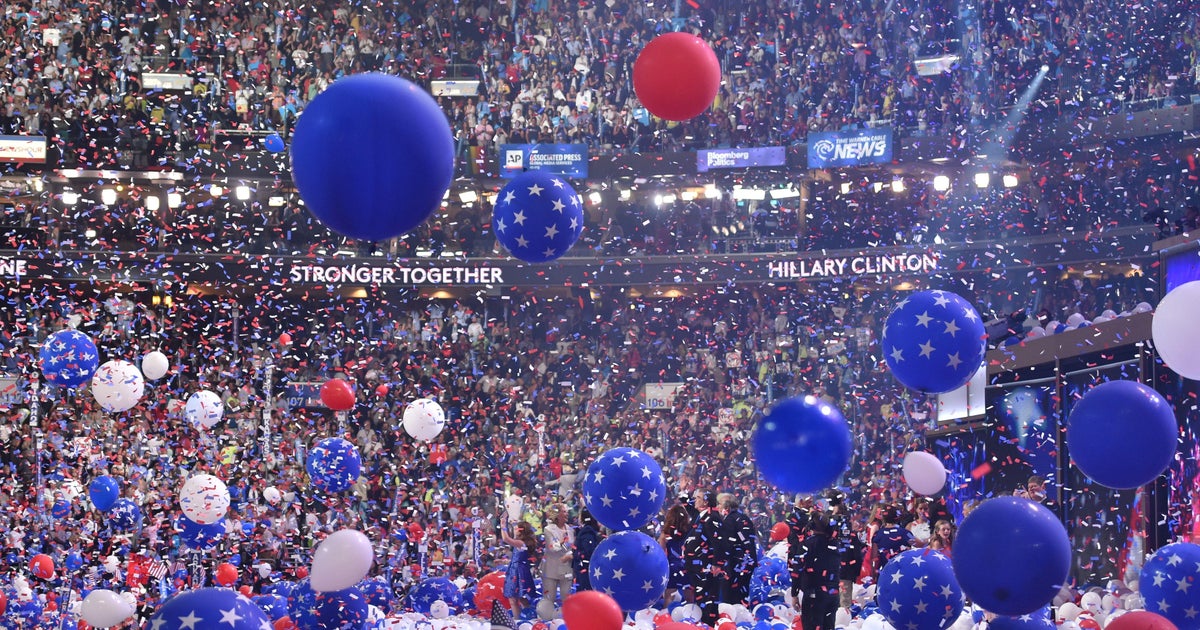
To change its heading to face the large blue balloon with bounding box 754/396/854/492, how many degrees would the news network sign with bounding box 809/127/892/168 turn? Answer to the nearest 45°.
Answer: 0° — it already faces it

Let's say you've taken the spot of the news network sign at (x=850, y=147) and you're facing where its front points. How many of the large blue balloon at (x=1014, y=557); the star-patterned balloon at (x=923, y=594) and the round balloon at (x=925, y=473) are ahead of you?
3

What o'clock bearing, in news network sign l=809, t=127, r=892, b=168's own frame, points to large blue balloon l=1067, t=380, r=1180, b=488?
The large blue balloon is roughly at 12 o'clock from the news network sign.

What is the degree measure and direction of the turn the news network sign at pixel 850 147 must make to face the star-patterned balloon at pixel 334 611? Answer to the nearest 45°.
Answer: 0° — it already faces it

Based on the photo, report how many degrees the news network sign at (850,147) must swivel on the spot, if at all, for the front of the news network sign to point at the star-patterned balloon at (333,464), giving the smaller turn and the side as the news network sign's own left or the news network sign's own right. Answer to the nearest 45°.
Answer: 0° — it already faces it

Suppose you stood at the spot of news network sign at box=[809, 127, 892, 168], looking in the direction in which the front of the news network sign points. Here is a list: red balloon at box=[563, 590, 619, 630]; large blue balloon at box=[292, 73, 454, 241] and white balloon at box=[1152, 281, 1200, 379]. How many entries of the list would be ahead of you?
3

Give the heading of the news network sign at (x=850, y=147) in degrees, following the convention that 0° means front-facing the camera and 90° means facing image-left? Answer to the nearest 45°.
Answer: approximately 0°

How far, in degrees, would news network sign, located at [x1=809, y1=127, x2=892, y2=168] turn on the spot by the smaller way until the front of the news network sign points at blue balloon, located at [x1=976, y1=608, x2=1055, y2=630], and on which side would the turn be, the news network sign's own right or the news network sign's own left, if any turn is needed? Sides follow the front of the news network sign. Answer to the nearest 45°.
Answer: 0° — it already faces it

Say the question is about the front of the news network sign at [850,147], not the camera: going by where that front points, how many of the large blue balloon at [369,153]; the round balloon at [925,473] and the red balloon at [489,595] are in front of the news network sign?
3
